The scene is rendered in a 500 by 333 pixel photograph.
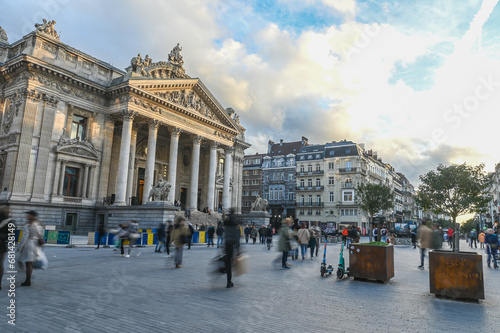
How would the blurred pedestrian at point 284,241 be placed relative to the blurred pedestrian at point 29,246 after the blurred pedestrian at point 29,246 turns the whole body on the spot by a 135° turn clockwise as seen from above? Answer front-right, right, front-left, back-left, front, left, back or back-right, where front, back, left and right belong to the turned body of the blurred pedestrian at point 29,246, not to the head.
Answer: front-right

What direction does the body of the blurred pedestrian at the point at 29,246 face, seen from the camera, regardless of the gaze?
to the viewer's left

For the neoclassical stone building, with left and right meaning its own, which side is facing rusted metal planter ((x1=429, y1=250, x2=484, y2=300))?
front

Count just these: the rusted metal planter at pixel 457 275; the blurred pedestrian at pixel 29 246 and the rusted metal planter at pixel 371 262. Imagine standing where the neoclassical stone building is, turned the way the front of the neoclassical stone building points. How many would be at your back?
0

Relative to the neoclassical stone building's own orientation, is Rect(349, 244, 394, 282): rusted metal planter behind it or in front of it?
in front

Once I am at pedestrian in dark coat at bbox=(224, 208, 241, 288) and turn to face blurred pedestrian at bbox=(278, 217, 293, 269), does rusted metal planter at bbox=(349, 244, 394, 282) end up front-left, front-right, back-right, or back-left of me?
front-right

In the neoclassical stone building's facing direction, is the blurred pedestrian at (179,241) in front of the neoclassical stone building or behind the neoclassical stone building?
in front

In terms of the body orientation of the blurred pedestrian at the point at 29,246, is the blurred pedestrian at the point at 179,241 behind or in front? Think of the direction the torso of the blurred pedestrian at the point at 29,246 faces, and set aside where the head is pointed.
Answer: behind

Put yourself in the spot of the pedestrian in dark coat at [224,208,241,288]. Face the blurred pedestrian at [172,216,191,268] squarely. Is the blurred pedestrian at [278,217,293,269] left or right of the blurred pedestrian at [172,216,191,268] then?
right

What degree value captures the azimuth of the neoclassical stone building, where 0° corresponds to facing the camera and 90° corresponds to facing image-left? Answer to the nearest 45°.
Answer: approximately 315°

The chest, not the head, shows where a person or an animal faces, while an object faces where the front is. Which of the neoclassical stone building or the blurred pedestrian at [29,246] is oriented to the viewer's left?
the blurred pedestrian

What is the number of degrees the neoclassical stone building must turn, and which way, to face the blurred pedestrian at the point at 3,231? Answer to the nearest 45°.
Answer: approximately 45° to its right

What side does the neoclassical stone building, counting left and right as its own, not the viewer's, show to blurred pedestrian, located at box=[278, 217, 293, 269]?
front
